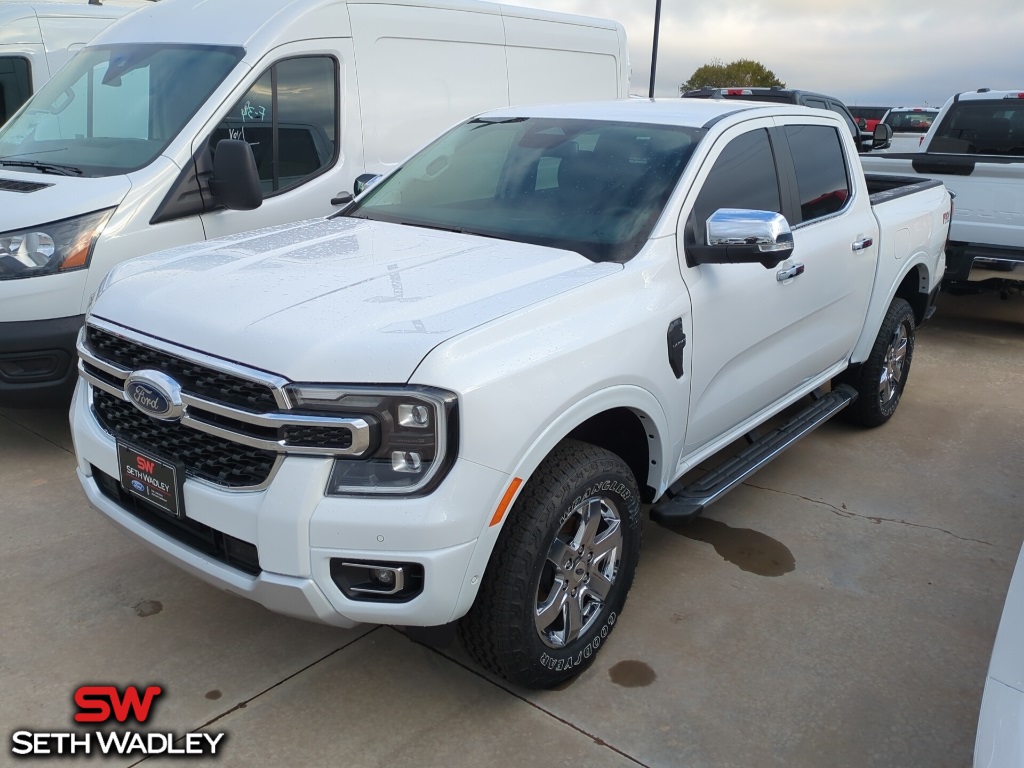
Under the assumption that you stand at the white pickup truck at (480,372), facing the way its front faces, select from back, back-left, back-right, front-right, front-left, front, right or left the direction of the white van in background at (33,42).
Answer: right

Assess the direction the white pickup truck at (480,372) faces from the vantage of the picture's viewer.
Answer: facing the viewer and to the left of the viewer

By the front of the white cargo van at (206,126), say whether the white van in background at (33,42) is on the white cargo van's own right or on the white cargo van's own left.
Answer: on the white cargo van's own right

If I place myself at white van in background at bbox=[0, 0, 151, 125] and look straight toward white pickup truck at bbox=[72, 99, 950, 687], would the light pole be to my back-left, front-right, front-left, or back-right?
back-left

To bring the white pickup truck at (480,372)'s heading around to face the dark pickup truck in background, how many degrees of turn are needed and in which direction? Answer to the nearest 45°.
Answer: approximately 135° to its right

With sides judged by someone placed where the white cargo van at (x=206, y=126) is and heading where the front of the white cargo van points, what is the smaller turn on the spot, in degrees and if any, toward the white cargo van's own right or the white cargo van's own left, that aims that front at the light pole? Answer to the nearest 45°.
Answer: approximately 180°

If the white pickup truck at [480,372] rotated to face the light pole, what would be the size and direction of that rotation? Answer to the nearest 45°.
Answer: approximately 135° to its right

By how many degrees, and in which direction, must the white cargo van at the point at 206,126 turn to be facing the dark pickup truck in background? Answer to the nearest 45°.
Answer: approximately 180°

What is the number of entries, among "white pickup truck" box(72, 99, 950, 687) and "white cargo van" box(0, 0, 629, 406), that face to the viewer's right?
0
